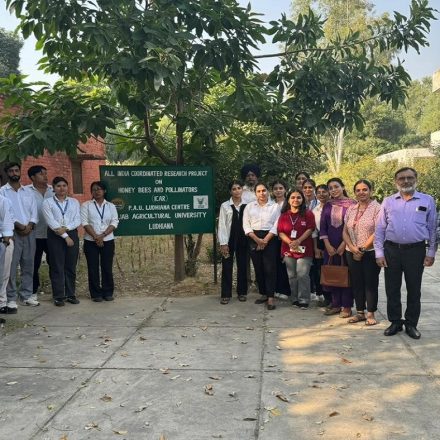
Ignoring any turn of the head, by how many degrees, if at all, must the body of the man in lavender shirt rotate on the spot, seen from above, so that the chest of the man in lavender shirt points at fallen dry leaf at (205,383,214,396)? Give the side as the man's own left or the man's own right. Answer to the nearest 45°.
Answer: approximately 45° to the man's own right

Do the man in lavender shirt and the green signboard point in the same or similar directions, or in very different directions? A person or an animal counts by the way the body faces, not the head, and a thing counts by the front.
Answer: same or similar directions

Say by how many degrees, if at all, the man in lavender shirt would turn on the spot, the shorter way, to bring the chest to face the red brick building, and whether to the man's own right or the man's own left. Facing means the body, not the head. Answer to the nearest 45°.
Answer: approximately 135° to the man's own right

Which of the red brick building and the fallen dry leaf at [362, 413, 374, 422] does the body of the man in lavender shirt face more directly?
the fallen dry leaf

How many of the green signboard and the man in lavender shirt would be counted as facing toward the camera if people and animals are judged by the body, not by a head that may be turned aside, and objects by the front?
2

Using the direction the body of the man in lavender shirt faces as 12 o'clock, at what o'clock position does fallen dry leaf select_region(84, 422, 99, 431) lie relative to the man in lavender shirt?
The fallen dry leaf is roughly at 1 o'clock from the man in lavender shirt.

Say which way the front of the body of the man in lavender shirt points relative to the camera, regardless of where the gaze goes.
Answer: toward the camera

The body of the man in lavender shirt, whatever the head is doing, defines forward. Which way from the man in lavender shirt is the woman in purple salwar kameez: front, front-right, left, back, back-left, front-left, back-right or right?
back-right

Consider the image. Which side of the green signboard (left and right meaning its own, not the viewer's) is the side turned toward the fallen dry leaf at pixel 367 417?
front

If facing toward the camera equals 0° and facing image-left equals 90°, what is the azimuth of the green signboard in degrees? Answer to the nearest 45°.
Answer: approximately 0°

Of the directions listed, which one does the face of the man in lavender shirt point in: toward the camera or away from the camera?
toward the camera

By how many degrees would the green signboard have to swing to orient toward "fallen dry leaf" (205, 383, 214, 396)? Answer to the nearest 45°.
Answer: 0° — it already faces it

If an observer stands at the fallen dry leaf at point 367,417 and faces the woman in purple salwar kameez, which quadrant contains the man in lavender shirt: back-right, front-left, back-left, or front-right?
front-right

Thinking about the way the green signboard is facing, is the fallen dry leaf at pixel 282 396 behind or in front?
in front
